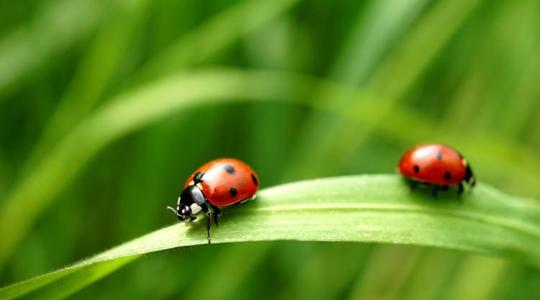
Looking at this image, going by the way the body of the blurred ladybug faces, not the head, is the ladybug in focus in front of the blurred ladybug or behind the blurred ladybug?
behind

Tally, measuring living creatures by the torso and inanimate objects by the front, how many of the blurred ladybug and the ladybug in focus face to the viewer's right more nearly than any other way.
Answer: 1

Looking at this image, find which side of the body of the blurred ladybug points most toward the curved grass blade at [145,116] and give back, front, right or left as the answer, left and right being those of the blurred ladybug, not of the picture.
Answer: back

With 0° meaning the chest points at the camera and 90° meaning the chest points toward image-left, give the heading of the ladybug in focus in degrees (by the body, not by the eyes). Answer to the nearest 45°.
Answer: approximately 45°

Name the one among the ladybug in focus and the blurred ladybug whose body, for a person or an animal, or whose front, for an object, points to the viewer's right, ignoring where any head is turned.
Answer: the blurred ladybug

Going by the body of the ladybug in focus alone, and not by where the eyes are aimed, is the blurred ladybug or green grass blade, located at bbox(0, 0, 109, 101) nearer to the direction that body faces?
the green grass blade

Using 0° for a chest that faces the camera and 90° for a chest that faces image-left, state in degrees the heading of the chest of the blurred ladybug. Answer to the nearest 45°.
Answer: approximately 270°

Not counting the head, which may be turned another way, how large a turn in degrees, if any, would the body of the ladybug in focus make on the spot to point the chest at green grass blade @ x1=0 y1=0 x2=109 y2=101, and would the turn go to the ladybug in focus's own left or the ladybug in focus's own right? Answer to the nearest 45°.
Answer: approximately 90° to the ladybug in focus's own right
